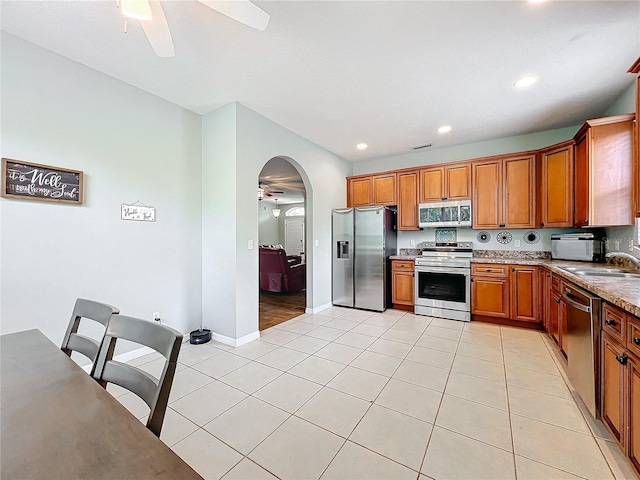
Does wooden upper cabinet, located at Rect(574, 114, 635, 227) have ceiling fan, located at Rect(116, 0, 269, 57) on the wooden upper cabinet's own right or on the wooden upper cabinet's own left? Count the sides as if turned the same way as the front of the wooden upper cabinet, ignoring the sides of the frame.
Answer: on the wooden upper cabinet's own left

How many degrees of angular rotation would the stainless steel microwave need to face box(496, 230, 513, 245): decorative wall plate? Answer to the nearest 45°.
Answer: approximately 90° to its left

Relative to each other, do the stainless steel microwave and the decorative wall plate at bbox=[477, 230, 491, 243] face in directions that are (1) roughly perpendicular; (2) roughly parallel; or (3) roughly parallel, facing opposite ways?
roughly parallel

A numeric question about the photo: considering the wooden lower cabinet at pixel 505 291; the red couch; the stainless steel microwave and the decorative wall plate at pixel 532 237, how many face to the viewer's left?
0

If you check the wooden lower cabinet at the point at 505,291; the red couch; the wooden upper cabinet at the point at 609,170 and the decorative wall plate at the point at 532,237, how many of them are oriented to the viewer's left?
1

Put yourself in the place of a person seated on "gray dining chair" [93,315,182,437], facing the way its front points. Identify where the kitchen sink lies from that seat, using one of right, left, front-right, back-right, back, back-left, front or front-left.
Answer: back-left

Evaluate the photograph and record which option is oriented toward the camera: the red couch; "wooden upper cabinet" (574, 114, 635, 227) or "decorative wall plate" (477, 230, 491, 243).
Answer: the decorative wall plate

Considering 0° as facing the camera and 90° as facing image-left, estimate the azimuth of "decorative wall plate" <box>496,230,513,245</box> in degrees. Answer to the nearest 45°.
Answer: approximately 0°

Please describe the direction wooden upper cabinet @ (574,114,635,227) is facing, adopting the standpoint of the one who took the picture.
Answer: facing to the left of the viewer

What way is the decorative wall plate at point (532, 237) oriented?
toward the camera

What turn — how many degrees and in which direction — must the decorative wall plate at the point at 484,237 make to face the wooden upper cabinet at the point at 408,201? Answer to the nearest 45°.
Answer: approximately 90° to its right
